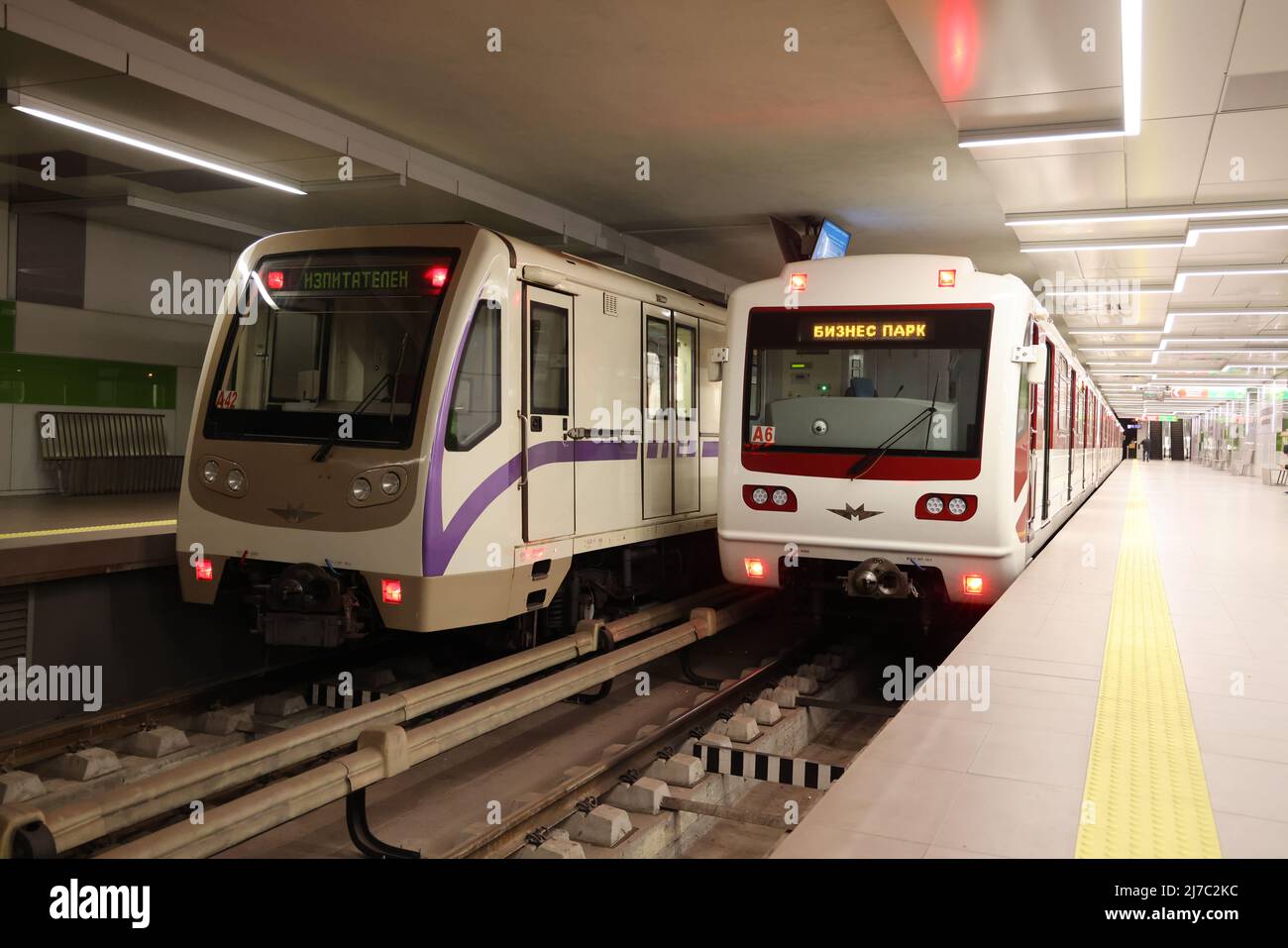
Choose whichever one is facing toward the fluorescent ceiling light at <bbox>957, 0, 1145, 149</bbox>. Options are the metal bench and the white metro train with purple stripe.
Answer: the metal bench

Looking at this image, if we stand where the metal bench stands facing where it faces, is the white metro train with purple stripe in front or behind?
in front

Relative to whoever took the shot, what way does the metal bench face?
facing the viewer and to the right of the viewer

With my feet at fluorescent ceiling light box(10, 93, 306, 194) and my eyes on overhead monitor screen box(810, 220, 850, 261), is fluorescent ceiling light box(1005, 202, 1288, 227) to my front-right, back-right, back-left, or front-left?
front-right

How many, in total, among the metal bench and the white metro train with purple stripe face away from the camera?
0

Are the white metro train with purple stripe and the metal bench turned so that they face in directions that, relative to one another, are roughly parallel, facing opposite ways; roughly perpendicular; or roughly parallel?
roughly perpendicular

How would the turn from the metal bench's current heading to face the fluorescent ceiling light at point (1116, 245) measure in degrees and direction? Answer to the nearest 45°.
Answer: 0° — it already faces it

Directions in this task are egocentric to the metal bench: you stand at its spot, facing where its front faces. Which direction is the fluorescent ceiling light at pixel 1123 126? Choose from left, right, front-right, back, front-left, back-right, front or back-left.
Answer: front

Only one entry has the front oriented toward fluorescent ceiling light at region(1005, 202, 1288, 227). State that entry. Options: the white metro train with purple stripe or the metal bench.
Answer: the metal bench

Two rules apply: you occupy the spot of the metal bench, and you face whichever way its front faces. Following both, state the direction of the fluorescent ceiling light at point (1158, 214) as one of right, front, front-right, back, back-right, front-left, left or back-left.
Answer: front

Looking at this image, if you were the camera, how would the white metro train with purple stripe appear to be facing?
facing the viewer and to the left of the viewer
